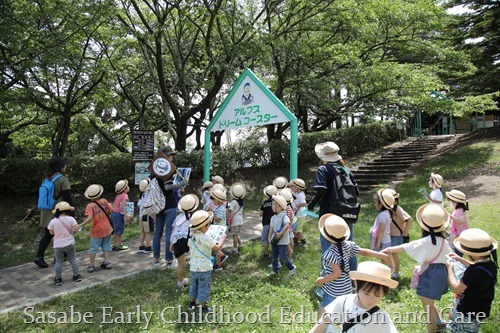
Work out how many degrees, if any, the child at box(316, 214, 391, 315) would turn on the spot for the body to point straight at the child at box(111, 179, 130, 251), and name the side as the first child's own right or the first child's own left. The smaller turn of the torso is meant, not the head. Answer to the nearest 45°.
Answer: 0° — they already face them

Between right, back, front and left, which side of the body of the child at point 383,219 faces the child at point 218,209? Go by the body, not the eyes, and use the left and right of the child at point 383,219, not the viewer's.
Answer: front

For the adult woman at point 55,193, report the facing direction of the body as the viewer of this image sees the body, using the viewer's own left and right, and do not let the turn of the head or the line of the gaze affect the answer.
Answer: facing to the right of the viewer

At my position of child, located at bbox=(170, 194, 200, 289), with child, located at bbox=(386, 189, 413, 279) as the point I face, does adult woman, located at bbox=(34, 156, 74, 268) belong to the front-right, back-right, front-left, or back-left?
back-left

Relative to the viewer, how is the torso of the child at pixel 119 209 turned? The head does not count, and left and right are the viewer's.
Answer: facing to the right of the viewer

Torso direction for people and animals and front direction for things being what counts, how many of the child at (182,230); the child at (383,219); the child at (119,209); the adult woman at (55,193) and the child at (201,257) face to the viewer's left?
1

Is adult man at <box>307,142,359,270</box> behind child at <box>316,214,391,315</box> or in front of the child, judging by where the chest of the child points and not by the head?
in front

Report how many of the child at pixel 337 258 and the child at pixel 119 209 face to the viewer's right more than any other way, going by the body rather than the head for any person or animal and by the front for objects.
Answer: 1

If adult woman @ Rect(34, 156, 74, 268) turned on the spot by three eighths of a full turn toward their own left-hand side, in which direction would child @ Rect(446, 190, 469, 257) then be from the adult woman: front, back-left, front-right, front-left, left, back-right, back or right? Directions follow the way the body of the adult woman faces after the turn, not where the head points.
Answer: back

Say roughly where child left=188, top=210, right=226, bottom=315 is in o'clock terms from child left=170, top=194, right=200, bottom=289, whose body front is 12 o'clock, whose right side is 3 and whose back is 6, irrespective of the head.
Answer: child left=188, top=210, right=226, bottom=315 is roughly at 4 o'clock from child left=170, top=194, right=200, bottom=289.

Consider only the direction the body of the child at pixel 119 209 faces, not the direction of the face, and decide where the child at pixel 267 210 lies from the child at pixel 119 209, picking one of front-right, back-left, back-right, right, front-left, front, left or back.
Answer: front-right

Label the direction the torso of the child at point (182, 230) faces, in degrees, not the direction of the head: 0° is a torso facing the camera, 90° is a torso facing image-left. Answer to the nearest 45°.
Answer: approximately 225°

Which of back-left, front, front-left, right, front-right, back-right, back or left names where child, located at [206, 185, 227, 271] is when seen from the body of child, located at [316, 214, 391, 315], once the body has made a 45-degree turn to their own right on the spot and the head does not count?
front-left

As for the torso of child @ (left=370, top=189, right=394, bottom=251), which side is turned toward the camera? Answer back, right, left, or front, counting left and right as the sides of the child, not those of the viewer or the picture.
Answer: left
